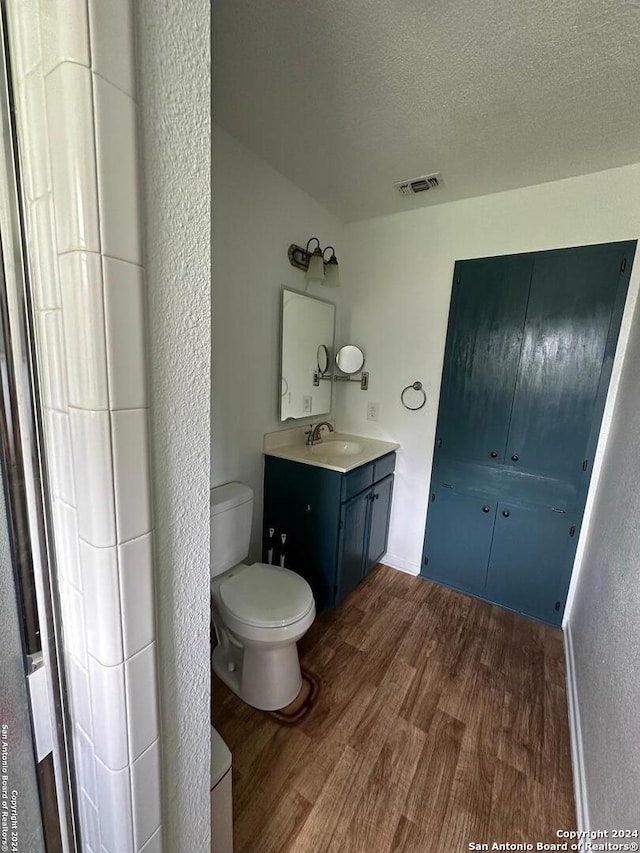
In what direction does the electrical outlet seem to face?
toward the camera

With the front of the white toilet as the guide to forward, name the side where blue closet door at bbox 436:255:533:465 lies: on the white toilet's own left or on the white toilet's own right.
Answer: on the white toilet's own left

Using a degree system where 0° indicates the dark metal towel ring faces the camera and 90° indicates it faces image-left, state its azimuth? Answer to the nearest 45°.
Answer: approximately 0°

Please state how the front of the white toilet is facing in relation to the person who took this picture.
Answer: facing the viewer and to the right of the viewer

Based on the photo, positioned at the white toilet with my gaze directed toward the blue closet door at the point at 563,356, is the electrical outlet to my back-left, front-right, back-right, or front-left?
front-left

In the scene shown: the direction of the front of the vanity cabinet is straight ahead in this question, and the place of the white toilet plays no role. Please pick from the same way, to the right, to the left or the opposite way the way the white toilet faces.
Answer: the same way

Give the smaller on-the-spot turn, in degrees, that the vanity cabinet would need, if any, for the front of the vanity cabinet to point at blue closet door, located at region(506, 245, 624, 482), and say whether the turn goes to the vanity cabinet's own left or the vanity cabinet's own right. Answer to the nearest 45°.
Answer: approximately 45° to the vanity cabinet's own left

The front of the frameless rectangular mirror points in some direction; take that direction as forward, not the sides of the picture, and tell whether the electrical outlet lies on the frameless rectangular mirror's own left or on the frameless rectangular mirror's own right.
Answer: on the frameless rectangular mirror's own left

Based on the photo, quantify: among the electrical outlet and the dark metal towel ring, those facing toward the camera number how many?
2

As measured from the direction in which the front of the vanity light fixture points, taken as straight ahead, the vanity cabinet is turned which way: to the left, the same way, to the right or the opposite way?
the same way

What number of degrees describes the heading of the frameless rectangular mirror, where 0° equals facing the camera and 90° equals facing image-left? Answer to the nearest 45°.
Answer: approximately 315°
